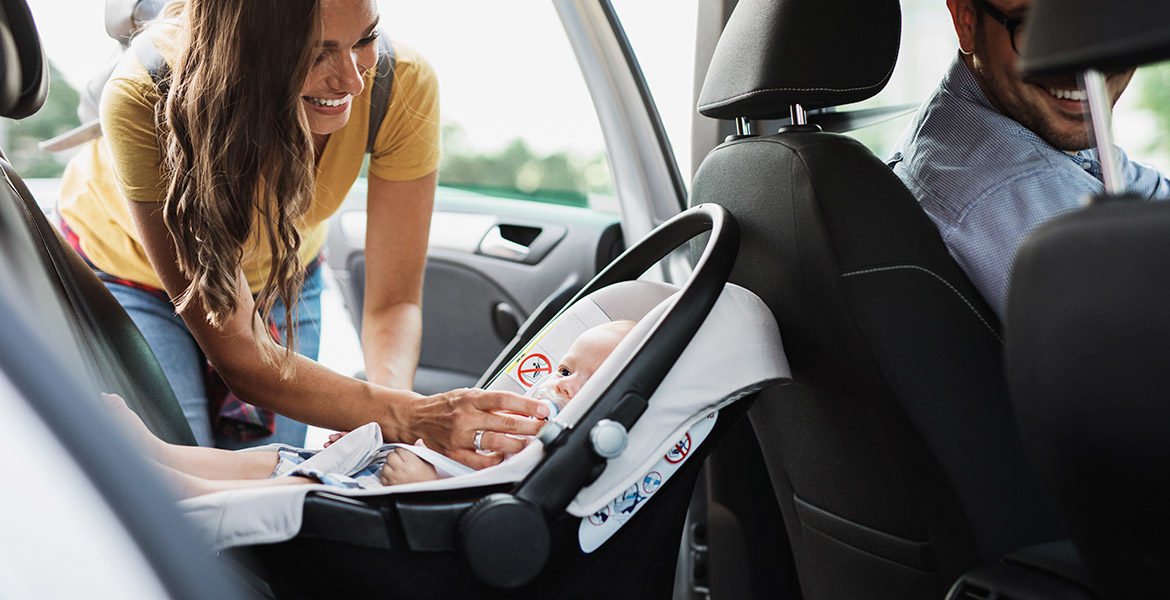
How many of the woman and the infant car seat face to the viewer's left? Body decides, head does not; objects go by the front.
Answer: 1

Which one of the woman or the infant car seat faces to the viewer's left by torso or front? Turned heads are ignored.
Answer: the infant car seat

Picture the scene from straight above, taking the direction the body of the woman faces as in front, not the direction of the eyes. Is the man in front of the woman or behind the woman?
in front

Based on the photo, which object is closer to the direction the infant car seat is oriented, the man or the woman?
the woman

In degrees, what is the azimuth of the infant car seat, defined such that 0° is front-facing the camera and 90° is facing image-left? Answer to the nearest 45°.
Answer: approximately 90°

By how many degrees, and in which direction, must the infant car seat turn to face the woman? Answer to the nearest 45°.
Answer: approximately 45° to its right
